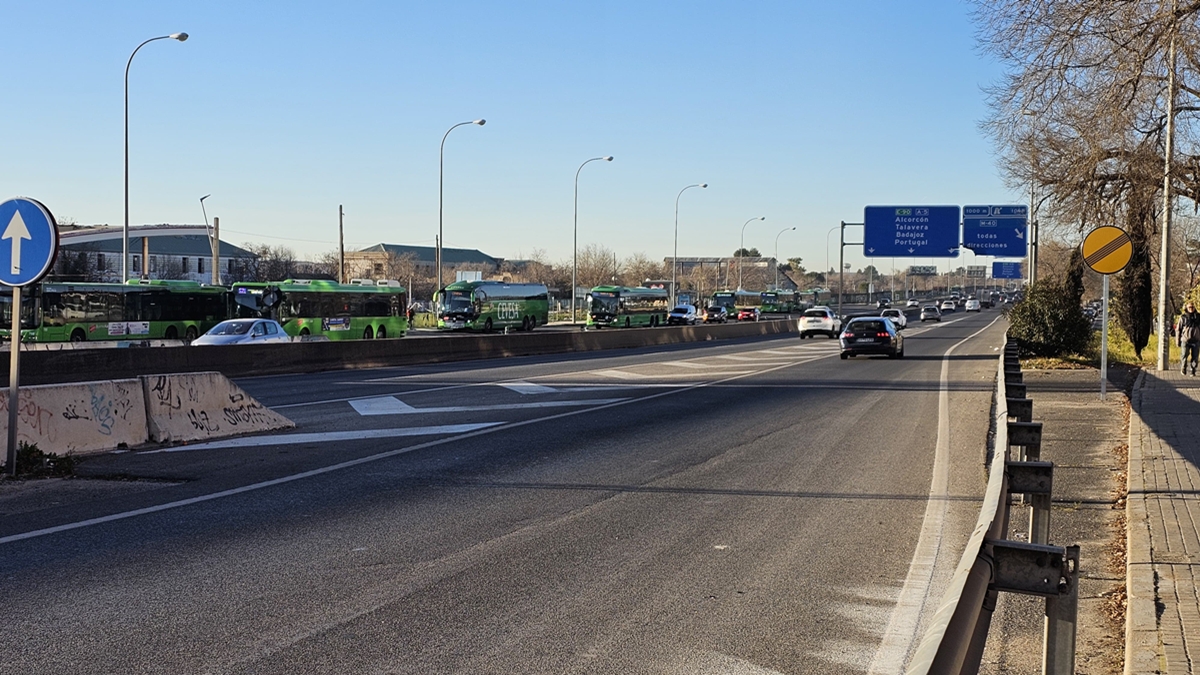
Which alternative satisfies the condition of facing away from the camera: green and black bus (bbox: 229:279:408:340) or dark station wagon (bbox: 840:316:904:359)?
the dark station wagon

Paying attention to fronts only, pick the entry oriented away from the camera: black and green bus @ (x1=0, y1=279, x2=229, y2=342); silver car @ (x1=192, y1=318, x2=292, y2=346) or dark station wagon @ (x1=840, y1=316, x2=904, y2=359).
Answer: the dark station wagon

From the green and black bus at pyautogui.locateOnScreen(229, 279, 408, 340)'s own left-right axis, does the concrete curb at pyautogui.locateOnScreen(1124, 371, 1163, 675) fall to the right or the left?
on its left

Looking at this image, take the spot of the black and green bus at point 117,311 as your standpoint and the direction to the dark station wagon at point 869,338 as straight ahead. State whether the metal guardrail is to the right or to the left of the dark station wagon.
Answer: right

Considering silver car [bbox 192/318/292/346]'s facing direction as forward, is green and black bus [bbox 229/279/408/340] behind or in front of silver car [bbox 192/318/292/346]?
behind

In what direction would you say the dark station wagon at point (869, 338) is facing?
away from the camera

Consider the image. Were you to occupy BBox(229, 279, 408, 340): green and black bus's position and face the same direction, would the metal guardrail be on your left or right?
on your left

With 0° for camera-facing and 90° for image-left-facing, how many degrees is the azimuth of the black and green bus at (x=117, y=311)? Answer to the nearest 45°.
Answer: approximately 45°

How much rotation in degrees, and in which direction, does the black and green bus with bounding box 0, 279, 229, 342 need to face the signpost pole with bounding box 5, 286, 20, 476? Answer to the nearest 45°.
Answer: approximately 45° to its left
